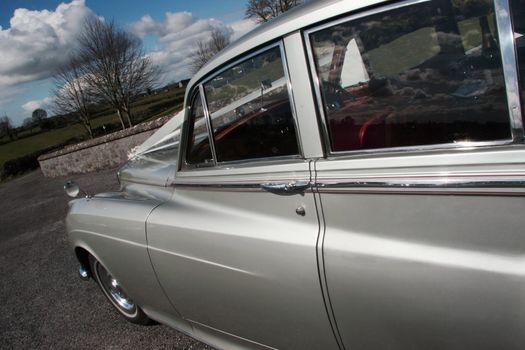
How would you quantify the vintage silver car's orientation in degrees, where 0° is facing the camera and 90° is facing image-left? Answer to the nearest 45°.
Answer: approximately 135°

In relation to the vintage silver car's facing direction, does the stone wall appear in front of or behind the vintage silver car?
in front

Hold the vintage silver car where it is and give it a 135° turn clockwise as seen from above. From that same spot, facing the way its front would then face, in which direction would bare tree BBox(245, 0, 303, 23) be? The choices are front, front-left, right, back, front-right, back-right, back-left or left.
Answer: left
